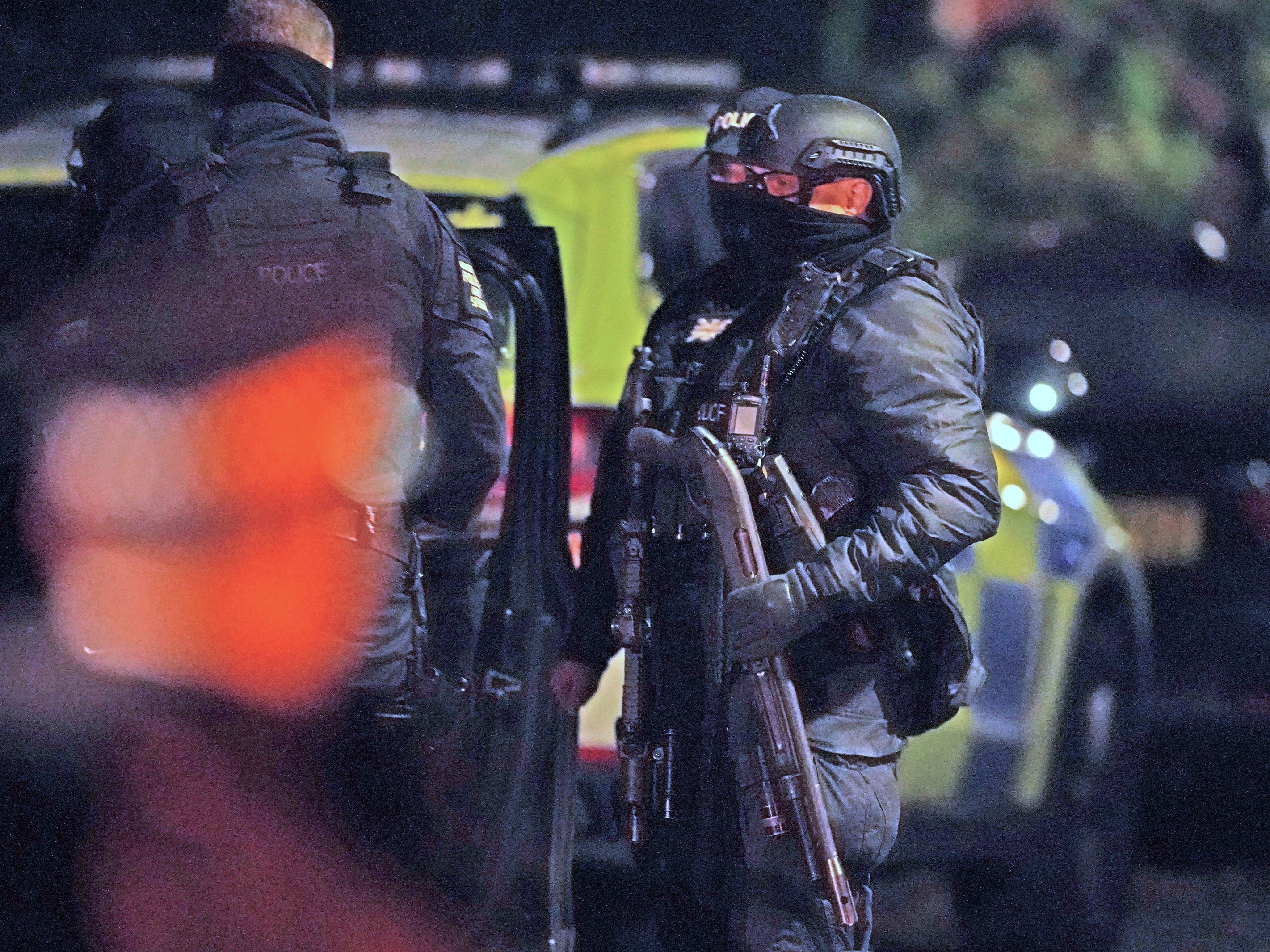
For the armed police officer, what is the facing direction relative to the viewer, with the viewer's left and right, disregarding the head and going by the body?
facing the viewer and to the left of the viewer

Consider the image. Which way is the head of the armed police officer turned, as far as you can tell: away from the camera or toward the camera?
toward the camera

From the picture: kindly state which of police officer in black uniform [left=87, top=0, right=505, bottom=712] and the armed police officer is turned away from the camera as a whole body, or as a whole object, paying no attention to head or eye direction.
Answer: the police officer in black uniform

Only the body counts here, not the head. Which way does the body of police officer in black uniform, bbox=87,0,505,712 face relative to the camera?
away from the camera

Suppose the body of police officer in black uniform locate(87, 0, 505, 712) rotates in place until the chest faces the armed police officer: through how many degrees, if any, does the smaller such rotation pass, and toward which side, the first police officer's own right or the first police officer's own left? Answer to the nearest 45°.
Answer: approximately 90° to the first police officer's own right

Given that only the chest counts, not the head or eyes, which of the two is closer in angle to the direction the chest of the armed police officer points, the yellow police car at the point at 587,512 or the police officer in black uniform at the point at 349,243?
the police officer in black uniform

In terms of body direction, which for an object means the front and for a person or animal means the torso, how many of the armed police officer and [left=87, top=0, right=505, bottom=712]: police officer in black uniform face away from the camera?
1

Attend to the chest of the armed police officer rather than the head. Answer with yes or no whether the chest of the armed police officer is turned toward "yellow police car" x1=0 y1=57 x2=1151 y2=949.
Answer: no
